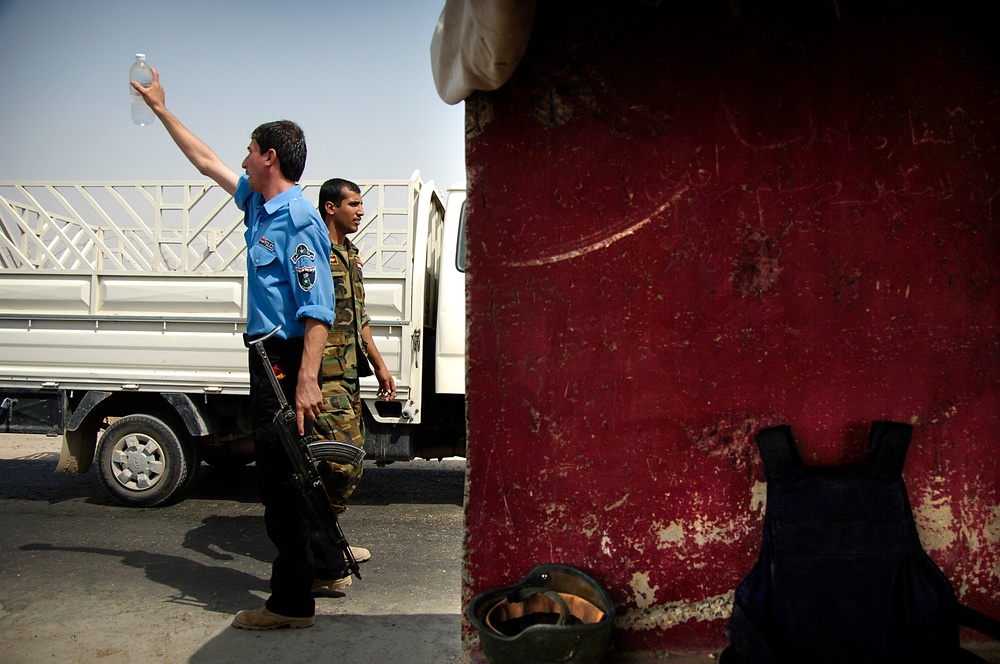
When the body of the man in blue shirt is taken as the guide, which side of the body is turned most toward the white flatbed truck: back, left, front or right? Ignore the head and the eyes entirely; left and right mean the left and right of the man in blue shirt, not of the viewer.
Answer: right

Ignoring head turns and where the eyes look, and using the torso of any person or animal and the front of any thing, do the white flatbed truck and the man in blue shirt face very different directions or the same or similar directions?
very different directions

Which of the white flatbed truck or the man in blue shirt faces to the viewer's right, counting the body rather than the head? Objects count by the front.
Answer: the white flatbed truck

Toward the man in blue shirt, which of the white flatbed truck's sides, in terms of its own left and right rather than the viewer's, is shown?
right

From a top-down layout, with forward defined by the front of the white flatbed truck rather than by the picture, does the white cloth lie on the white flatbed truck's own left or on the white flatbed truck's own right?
on the white flatbed truck's own right

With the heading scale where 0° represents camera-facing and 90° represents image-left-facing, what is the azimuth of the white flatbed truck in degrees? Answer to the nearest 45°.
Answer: approximately 270°

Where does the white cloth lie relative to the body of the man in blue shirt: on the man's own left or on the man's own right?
on the man's own left

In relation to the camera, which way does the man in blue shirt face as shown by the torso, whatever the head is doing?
to the viewer's left

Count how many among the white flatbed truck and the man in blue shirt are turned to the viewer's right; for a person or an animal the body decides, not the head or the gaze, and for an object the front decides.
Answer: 1

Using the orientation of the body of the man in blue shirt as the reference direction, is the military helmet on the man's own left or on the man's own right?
on the man's own left

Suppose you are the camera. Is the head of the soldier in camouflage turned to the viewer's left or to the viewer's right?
to the viewer's right

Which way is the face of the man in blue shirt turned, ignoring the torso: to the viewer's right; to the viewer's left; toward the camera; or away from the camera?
to the viewer's left
